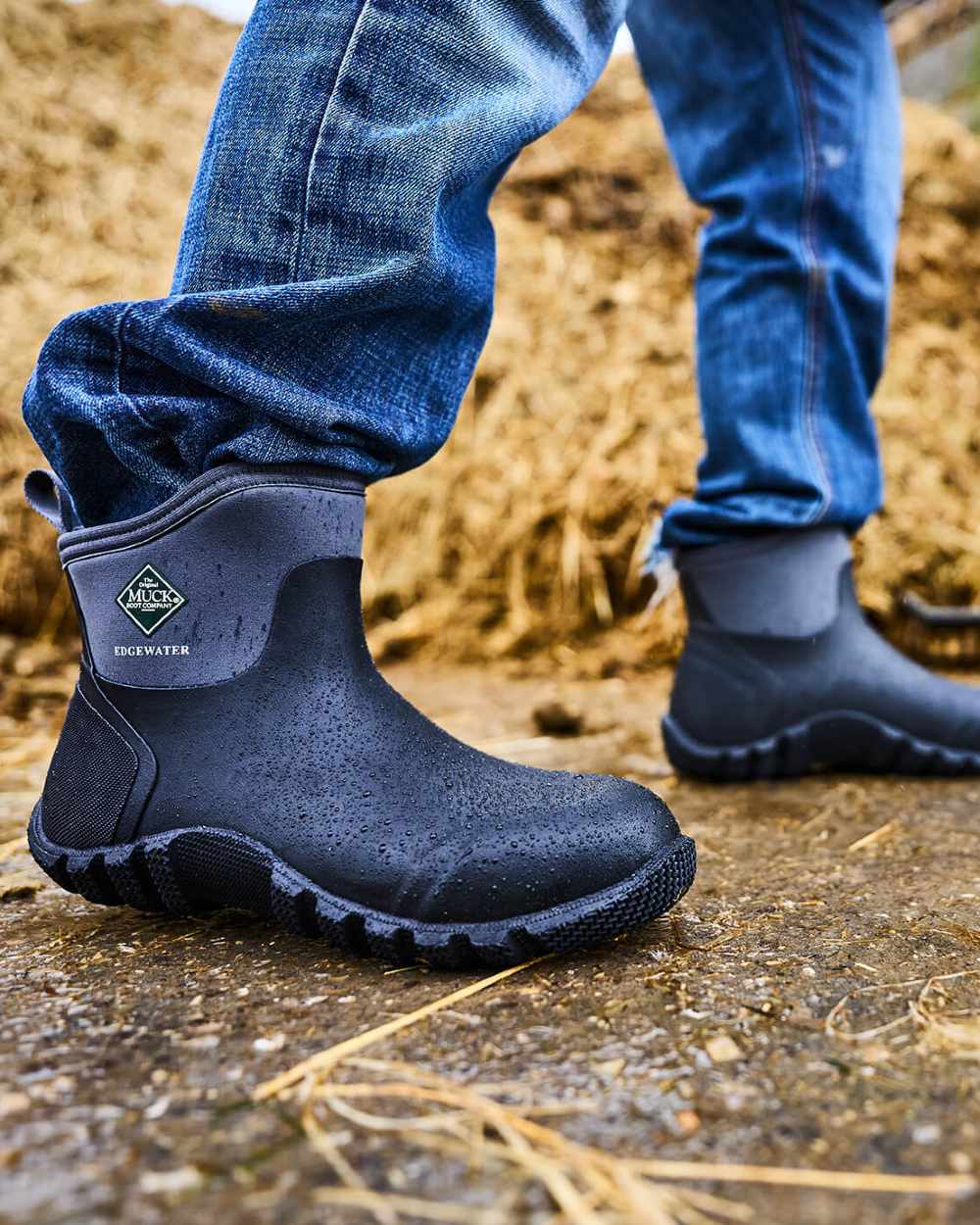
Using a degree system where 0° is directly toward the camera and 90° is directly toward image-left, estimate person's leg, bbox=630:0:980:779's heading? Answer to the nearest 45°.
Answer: approximately 270°

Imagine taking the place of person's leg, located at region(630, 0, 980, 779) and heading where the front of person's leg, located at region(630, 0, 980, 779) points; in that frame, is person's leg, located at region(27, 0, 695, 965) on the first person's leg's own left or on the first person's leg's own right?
on the first person's leg's own right

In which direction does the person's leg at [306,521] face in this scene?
to the viewer's right

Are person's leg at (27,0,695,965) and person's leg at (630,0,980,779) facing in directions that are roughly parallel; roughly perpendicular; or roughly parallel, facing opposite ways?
roughly parallel

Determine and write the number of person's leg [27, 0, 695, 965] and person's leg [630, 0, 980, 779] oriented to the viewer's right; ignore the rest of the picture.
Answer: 2

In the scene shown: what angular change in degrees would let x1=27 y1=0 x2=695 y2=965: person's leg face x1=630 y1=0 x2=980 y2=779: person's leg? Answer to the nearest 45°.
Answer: approximately 45° to its left
